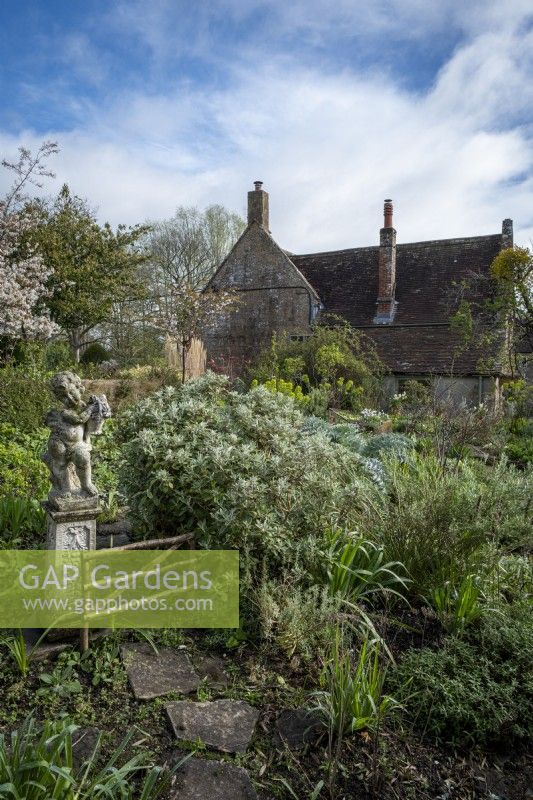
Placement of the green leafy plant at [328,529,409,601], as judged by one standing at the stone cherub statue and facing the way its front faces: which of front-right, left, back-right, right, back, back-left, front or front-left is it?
front-left

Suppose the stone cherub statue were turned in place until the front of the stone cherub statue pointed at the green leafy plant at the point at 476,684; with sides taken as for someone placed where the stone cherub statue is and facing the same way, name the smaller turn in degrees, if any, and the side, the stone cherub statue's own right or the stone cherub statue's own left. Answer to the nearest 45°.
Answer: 0° — it already faces it

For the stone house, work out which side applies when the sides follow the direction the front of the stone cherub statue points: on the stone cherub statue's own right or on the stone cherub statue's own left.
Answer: on the stone cherub statue's own left

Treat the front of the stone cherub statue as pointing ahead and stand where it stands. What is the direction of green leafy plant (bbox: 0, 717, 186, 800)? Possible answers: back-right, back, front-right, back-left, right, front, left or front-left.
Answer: front-right

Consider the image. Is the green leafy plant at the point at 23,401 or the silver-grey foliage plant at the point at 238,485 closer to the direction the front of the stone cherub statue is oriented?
the silver-grey foliage plant

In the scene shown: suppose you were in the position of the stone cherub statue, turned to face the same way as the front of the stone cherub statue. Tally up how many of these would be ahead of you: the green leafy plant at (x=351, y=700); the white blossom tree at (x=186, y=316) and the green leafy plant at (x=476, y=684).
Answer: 2

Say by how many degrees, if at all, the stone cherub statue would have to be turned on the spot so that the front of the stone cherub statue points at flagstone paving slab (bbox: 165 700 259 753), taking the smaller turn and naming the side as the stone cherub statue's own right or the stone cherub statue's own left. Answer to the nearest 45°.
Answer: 0° — it already faces it

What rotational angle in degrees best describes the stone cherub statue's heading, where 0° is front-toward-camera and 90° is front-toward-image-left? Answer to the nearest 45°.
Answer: approximately 315°
